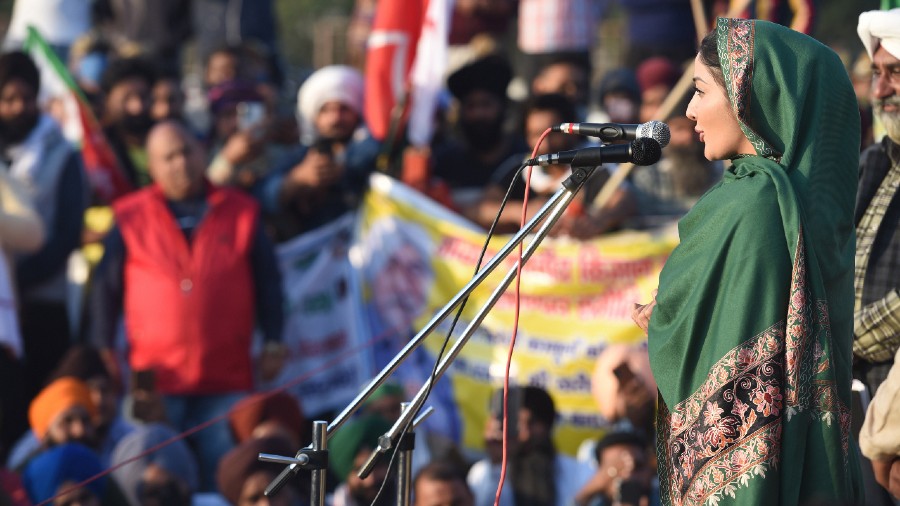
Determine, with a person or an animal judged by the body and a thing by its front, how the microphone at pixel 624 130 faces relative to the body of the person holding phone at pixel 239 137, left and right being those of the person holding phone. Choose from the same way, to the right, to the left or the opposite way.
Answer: to the left

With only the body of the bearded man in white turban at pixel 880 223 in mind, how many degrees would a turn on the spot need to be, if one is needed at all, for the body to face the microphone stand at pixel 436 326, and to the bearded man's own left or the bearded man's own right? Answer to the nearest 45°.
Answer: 0° — they already face it

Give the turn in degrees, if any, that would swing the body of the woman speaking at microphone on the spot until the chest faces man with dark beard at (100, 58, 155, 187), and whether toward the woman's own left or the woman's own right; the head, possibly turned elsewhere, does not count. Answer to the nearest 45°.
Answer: approximately 45° to the woman's own right

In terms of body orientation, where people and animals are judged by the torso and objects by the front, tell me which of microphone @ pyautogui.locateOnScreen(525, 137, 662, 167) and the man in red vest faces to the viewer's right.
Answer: the microphone

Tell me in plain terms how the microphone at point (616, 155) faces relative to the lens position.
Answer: facing to the right of the viewer

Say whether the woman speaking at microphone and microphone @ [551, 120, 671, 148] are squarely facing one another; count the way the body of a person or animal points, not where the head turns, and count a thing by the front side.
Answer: yes

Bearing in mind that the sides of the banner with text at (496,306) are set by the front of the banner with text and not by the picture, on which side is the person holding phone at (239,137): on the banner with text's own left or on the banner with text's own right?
on the banner with text's own right

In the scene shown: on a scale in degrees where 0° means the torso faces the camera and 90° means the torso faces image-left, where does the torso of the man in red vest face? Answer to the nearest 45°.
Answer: approximately 0°

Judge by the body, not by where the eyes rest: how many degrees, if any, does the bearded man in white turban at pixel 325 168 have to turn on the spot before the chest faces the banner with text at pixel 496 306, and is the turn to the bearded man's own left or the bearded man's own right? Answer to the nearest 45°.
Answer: approximately 45° to the bearded man's own left

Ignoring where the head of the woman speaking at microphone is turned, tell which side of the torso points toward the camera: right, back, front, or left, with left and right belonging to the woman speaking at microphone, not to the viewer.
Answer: left

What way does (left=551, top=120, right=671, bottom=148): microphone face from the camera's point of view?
to the viewer's right

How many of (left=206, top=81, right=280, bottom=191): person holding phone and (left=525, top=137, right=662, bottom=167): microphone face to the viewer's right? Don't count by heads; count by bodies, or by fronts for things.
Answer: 1
